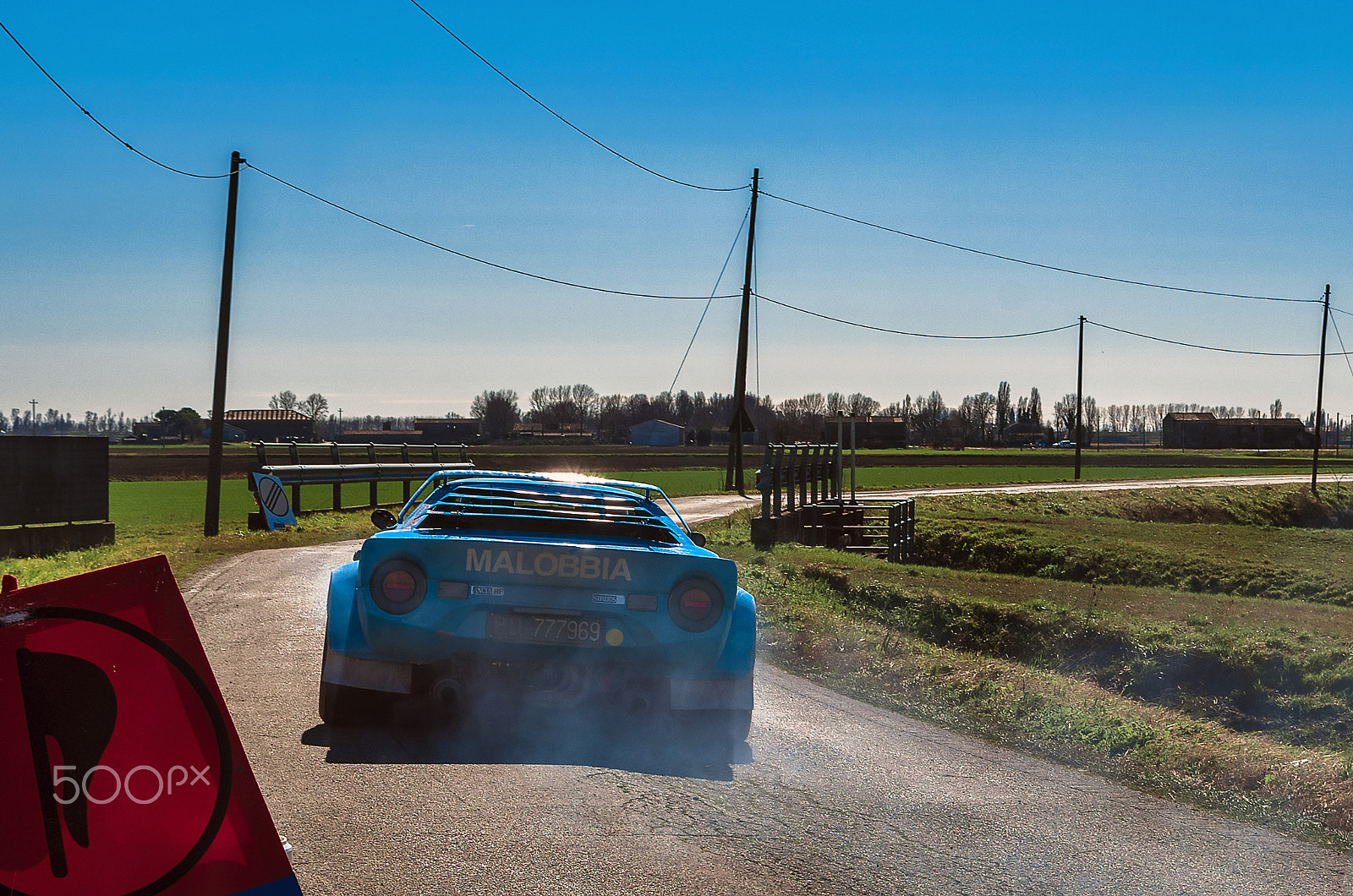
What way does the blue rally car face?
away from the camera

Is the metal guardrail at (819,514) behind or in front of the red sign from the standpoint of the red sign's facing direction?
behind

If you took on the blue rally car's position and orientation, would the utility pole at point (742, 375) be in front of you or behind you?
in front

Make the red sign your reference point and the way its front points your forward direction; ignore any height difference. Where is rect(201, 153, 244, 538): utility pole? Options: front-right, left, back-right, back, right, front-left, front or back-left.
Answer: back

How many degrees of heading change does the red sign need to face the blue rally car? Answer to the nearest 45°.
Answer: approximately 135° to its left

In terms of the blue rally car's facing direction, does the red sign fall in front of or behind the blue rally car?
behind

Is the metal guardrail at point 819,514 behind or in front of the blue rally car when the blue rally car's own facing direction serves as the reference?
in front

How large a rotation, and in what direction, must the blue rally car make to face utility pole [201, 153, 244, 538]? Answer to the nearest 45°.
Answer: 0° — it already faces it

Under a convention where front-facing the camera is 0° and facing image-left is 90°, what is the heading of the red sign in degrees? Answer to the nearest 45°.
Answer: approximately 0°

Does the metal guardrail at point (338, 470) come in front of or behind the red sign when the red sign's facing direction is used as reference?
behind

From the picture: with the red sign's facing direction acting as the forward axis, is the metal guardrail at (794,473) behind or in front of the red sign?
behind

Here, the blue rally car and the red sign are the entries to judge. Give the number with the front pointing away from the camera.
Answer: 1

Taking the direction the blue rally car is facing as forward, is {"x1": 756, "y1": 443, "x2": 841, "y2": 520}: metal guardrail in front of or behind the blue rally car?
in front
